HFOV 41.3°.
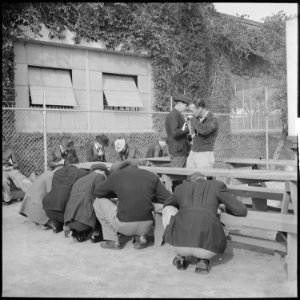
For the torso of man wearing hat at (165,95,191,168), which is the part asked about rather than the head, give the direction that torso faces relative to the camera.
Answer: to the viewer's right

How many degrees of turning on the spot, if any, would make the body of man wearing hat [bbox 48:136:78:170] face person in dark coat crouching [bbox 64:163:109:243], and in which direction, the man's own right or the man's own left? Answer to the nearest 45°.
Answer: approximately 45° to the man's own right

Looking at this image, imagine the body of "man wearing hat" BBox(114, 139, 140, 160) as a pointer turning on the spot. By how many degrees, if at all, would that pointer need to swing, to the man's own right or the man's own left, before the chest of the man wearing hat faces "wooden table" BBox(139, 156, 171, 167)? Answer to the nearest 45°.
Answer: approximately 90° to the man's own left

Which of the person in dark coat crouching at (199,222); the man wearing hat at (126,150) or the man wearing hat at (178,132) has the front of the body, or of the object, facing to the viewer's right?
the man wearing hat at (178,132)

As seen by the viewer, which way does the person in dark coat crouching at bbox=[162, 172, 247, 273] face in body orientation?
away from the camera

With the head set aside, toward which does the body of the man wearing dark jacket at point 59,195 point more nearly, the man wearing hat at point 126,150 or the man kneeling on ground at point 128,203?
the man wearing hat

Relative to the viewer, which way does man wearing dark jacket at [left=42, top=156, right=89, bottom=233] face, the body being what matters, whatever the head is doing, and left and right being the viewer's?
facing away from the viewer and to the right of the viewer

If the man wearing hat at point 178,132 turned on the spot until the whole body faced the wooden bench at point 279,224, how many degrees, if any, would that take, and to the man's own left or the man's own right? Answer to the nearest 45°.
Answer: approximately 90° to the man's own right

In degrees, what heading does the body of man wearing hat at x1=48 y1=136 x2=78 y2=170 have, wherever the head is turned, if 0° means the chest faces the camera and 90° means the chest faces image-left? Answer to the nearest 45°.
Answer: approximately 315°
